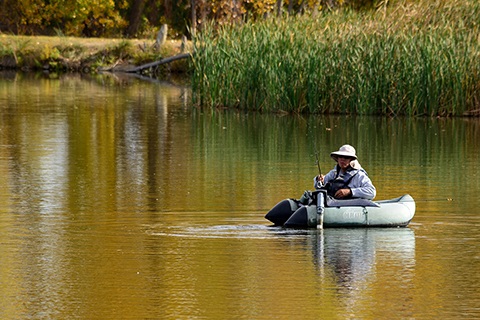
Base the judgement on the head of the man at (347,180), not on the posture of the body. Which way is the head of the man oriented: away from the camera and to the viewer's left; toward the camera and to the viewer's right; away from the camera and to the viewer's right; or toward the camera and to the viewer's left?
toward the camera and to the viewer's left

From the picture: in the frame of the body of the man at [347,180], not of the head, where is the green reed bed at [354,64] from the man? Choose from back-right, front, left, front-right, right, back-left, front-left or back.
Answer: back-right

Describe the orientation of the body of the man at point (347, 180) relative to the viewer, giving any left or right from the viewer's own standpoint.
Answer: facing the viewer and to the left of the viewer
